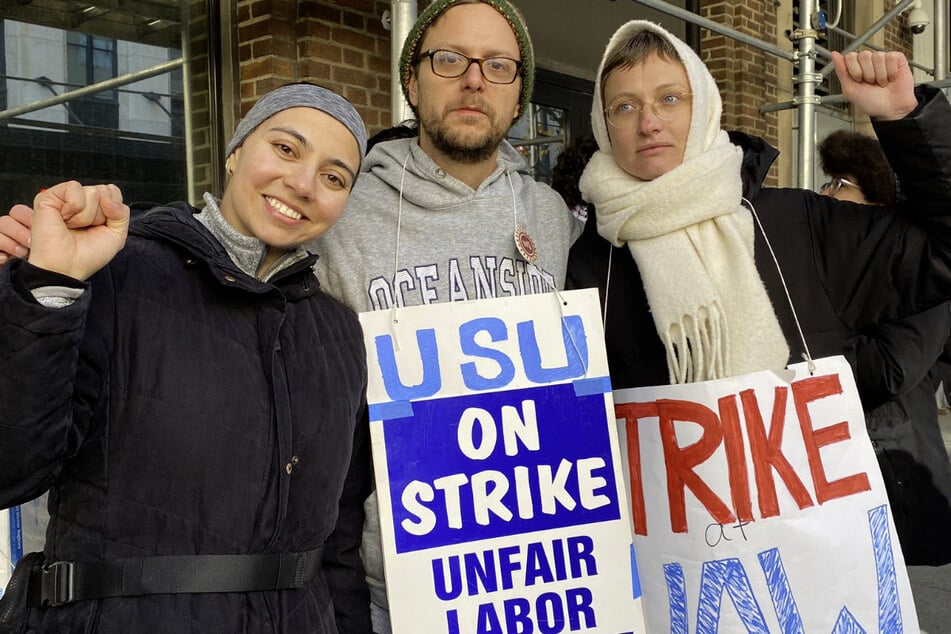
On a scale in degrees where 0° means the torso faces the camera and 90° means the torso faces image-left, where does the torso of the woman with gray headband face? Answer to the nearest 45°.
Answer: approximately 315°

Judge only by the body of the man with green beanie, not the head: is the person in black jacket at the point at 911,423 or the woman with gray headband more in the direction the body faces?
the woman with gray headband

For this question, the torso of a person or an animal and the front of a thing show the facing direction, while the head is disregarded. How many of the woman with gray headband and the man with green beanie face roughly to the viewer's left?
0

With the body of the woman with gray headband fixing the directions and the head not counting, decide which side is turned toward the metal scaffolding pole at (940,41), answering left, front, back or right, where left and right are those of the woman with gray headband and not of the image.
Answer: left

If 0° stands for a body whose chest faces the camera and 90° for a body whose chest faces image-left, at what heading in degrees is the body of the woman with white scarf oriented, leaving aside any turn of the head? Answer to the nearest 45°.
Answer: approximately 45°
